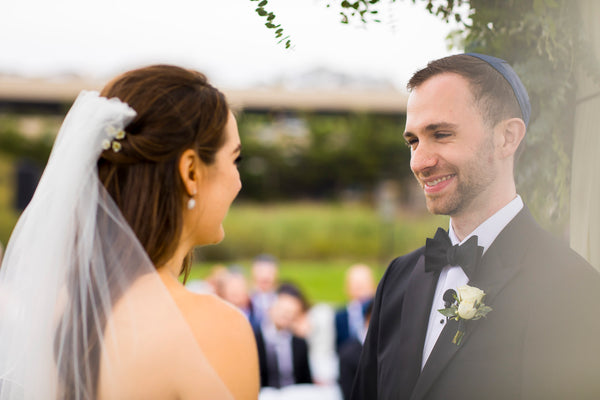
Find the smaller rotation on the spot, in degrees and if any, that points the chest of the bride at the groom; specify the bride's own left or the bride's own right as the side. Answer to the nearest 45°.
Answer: approximately 45° to the bride's own right

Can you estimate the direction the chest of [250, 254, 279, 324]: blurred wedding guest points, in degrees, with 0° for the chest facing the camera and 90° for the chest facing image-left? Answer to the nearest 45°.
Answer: approximately 0°

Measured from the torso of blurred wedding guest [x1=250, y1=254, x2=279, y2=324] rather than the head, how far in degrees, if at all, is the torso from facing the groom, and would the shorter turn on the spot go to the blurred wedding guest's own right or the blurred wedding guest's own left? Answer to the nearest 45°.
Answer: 0° — they already face them

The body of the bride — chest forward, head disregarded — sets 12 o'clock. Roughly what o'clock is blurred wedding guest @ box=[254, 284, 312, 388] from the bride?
The blurred wedding guest is roughly at 11 o'clock from the bride.

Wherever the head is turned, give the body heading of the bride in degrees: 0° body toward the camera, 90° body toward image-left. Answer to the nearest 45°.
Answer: approximately 225°

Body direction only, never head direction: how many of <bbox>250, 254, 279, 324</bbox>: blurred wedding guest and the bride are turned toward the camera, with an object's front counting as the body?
1

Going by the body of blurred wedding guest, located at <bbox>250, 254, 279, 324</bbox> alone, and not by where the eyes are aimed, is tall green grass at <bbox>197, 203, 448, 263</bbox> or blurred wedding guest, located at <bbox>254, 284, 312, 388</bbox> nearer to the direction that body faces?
the blurred wedding guest

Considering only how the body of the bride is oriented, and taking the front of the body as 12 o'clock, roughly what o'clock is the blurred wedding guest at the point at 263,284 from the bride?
The blurred wedding guest is roughly at 11 o'clock from the bride.

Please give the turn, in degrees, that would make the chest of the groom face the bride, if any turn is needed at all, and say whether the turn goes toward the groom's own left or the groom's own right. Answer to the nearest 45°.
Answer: approximately 45° to the groom's own right

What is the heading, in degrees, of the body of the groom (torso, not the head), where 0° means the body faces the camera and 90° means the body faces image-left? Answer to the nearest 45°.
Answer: approximately 45°
